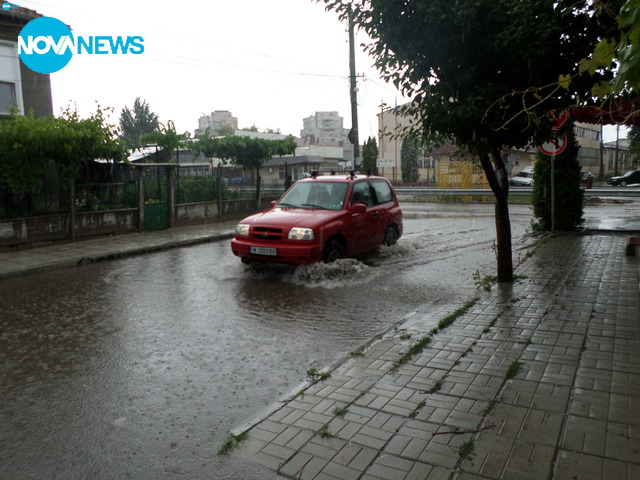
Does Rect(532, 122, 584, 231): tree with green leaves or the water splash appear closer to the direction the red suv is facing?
the water splash

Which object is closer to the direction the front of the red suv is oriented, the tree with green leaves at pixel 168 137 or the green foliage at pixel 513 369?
the green foliage

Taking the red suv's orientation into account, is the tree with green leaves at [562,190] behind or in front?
behind

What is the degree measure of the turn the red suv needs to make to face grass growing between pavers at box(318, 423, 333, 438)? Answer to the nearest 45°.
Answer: approximately 45° to its left

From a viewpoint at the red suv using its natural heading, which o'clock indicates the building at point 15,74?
The building is roughly at 3 o'clock from the red suv.

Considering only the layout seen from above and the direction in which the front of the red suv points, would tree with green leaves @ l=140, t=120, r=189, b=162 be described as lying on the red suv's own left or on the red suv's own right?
on the red suv's own right

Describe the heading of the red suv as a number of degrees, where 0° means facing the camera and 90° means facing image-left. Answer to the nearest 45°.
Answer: approximately 45°

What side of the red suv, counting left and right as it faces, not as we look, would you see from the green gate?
right

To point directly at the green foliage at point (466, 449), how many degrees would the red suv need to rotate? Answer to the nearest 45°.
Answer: approximately 45° to its left
